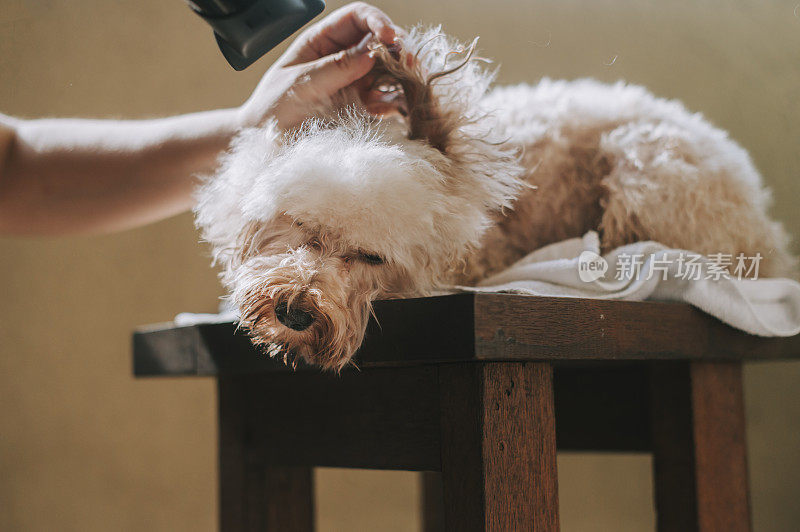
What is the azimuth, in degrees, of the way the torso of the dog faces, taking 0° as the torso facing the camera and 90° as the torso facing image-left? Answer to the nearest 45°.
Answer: approximately 45°
